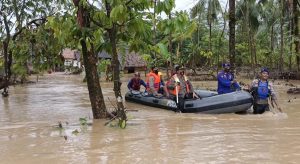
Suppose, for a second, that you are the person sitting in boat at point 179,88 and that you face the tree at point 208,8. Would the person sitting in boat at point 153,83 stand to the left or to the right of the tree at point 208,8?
left

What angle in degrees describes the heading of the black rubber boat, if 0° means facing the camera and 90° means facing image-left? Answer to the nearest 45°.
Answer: approximately 270°

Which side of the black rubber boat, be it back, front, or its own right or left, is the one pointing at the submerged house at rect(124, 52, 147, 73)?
left

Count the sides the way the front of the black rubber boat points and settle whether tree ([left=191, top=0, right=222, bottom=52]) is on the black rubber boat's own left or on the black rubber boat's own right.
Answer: on the black rubber boat's own left
